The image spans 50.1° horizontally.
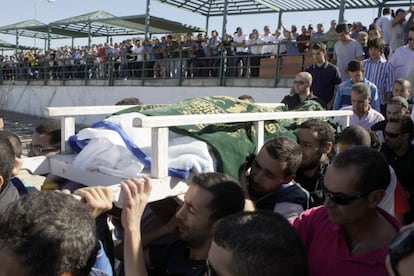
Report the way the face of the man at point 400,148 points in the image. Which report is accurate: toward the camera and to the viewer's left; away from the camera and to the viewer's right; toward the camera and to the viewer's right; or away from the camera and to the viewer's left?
toward the camera and to the viewer's left

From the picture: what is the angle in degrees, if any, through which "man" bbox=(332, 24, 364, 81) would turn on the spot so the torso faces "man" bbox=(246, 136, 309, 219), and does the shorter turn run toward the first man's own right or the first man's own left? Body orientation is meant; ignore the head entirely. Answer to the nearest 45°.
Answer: approximately 45° to the first man's own left

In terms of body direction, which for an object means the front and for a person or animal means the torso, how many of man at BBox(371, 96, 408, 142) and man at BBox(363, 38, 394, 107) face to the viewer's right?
0

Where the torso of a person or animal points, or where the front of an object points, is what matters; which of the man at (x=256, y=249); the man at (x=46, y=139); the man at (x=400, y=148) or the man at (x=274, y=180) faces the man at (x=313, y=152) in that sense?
the man at (x=400, y=148)

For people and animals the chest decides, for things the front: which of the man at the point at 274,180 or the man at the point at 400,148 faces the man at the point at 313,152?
the man at the point at 400,148

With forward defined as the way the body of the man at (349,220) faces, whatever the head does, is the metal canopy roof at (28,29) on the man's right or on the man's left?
on the man's right

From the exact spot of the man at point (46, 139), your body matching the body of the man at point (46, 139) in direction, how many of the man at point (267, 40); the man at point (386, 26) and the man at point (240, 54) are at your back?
3

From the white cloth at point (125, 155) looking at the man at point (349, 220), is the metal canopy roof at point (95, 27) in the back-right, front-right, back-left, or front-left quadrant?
back-left

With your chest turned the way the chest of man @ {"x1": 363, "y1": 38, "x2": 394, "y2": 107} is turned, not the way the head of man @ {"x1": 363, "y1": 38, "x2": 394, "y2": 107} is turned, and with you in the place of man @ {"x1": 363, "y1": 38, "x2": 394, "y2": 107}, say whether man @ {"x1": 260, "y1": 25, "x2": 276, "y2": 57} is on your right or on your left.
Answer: on your right

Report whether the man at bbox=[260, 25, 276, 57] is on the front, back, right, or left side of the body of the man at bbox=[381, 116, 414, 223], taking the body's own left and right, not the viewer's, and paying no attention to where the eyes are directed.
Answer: right

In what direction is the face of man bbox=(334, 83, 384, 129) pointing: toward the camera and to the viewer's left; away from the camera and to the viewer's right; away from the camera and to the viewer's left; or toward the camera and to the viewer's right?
toward the camera and to the viewer's left

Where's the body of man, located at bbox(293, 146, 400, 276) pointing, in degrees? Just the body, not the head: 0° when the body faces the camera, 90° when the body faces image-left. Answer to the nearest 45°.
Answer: approximately 45°

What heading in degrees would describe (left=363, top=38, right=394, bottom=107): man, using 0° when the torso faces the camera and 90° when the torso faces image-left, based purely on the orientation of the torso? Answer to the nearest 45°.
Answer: approximately 45°

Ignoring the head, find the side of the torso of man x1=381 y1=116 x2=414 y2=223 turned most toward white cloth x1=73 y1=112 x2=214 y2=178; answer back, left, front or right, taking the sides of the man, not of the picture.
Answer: front

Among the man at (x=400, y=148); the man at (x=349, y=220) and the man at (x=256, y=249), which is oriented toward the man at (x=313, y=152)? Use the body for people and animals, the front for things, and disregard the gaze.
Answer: the man at (x=400, y=148)

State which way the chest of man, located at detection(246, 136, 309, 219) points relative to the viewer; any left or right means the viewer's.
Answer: facing the viewer and to the left of the viewer
